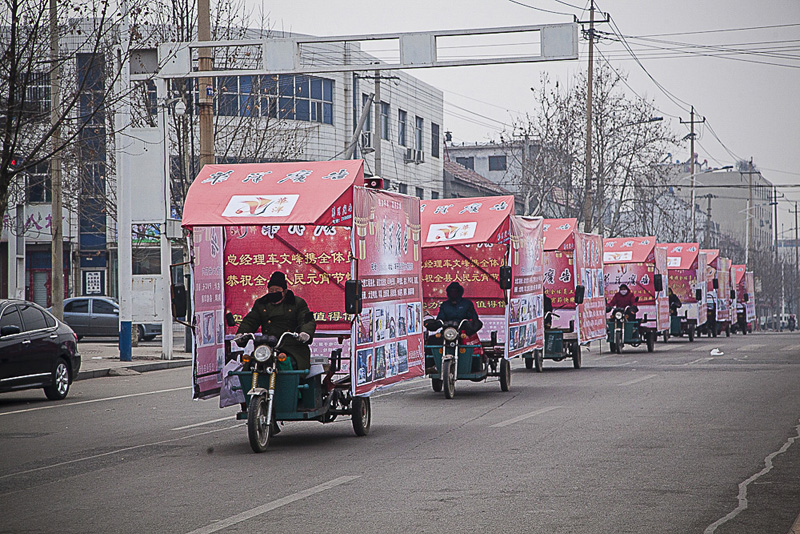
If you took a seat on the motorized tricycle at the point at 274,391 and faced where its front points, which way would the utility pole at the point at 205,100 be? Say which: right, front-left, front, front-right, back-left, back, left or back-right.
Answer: back-right

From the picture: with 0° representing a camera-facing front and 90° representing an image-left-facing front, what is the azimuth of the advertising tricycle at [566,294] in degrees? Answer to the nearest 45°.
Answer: approximately 45°

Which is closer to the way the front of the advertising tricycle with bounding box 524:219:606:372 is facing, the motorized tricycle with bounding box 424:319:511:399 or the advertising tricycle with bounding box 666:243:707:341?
the motorized tricycle

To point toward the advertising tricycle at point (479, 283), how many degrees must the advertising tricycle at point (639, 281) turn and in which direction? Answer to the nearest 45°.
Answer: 0° — it already faces it

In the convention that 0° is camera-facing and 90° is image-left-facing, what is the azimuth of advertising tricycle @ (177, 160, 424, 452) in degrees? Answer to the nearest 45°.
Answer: approximately 45°

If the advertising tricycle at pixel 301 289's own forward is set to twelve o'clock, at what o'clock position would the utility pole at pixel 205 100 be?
The utility pole is roughly at 4 o'clock from the advertising tricycle.
